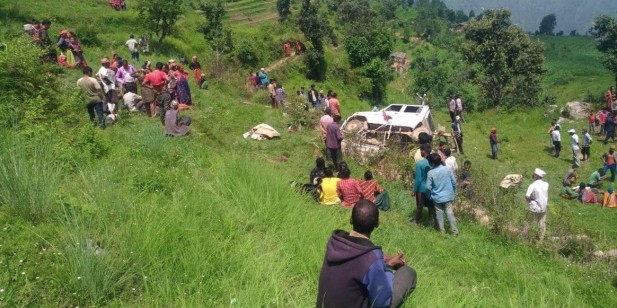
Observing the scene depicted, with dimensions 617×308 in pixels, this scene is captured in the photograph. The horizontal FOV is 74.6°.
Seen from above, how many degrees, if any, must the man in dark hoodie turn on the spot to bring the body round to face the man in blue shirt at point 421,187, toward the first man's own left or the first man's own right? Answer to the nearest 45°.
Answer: approximately 45° to the first man's own left

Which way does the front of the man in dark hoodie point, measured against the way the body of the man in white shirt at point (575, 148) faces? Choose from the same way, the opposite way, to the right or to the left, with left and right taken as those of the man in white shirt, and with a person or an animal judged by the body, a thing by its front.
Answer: to the right

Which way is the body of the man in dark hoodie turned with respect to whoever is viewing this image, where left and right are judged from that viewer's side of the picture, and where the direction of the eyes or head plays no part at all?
facing away from the viewer and to the right of the viewer

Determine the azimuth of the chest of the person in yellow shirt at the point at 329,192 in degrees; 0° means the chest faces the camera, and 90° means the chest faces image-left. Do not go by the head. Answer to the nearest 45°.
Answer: approximately 180°

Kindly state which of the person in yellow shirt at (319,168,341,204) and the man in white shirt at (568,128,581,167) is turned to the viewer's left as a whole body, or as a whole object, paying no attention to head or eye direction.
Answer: the man in white shirt

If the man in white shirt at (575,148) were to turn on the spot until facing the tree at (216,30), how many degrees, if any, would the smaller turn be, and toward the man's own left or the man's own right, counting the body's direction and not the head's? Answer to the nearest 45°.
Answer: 0° — they already face it

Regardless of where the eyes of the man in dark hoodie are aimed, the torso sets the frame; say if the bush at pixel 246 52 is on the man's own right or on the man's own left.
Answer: on the man's own left

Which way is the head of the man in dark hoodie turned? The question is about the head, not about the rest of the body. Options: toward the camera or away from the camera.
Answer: away from the camera

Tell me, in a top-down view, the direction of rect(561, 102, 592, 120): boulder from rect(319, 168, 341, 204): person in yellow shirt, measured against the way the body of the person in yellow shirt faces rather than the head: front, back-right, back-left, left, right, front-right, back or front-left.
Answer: front-right

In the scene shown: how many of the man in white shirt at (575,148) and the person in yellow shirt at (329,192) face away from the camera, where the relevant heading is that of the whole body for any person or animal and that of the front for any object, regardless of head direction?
1
